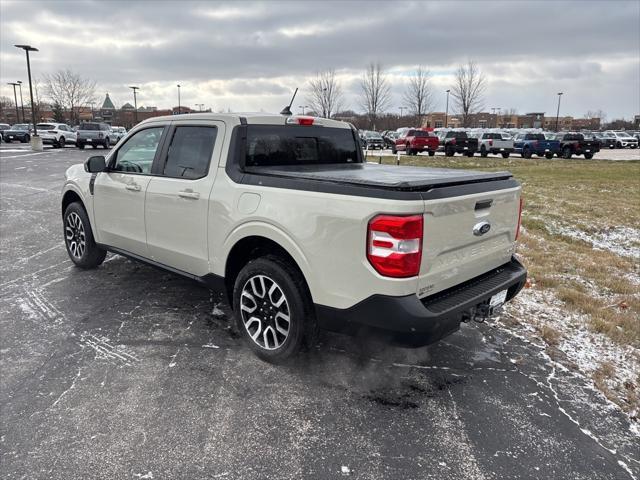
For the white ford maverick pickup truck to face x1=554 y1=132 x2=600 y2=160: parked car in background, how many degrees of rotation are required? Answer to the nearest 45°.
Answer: approximately 90° to its right

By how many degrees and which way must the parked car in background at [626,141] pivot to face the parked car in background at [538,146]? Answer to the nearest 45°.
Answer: approximately 45° to its right

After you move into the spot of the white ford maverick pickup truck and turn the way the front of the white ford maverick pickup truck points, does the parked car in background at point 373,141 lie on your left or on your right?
on your right

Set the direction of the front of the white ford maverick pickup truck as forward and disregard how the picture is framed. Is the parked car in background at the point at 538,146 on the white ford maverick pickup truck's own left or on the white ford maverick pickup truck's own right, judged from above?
on the white ford maverick pickup truck's own right

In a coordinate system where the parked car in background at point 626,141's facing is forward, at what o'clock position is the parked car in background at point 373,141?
the parked car in background at point 373,141 is roughly at 3 o'clock from the parked car in background at point 626,141.

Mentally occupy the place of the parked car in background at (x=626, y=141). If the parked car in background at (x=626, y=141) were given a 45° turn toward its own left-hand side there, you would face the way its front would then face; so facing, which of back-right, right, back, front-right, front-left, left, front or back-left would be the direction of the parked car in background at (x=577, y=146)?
right

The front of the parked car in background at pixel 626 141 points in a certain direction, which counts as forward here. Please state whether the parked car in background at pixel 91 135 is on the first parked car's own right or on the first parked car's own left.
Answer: on the first parked car's own right

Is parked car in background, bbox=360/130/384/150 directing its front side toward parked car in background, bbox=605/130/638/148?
no

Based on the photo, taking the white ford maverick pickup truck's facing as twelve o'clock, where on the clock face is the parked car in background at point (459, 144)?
The parked car in background is roughly at 2 o'clock from the white ford maverick pickup truck.

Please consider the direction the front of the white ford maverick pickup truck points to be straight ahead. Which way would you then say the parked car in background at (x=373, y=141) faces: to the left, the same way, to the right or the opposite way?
the opposite way

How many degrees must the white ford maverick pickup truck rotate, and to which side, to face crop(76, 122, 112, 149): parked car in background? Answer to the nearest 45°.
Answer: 0° — it already faces it

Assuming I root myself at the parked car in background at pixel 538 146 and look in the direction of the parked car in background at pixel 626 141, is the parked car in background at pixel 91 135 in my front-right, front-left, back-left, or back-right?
back-left

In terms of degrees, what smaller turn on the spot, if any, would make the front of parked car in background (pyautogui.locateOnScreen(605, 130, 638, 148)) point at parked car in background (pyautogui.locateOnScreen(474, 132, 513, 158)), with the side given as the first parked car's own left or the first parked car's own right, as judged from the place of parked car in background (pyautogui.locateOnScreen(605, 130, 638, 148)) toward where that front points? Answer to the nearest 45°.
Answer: approximately 45° to the first parked car's own right

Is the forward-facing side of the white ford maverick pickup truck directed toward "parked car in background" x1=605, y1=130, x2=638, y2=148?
no
